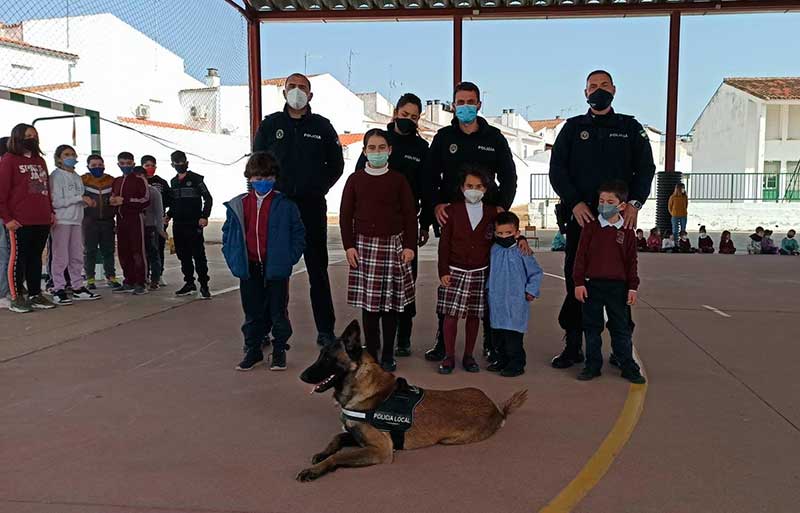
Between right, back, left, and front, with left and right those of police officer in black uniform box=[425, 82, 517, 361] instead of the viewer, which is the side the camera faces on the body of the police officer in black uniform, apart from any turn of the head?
front

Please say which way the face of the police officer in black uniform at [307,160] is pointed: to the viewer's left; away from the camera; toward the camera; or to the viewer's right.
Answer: toward the camera

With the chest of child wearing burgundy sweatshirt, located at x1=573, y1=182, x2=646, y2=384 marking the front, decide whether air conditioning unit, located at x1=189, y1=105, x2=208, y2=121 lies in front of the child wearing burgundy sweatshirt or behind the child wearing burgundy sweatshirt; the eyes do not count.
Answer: behind

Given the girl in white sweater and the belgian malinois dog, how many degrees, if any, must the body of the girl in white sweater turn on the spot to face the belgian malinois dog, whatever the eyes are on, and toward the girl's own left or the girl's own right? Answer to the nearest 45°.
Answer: approximately 45° to the girl's own right

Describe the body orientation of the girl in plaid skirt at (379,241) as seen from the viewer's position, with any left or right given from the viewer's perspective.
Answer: facing the viewer

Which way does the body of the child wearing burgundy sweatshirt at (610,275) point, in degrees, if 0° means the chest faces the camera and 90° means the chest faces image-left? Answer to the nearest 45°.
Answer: approximately 0°

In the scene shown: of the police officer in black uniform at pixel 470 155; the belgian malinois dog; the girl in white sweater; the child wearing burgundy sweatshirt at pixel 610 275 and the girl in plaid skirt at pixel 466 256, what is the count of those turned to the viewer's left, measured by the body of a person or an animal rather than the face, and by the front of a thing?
1

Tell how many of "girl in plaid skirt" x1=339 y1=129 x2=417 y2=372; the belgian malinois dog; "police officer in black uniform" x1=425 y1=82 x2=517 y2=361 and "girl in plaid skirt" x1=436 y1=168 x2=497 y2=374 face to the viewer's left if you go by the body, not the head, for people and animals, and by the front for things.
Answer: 1

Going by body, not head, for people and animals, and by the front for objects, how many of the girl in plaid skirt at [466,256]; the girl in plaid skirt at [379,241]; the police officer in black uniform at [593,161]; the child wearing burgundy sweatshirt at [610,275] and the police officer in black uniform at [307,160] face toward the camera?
5

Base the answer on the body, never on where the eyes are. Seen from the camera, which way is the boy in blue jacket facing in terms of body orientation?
toward the camera

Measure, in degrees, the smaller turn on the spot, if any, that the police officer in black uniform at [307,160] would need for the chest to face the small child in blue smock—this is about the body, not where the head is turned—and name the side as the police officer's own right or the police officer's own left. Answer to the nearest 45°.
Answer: approximately 45° to the police officer's own left

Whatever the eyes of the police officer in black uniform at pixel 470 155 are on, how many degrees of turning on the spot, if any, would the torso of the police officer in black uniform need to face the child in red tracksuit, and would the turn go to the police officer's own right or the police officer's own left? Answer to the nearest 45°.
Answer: approximately 135° to the police officer's own right

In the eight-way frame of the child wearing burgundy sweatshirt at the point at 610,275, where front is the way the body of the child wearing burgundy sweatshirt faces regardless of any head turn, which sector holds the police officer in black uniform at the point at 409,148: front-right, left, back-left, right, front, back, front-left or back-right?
right

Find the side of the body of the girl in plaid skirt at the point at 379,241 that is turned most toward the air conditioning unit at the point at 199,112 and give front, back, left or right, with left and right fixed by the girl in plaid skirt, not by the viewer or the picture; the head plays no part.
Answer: back

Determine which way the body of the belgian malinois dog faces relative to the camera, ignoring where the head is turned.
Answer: to the viewer's left

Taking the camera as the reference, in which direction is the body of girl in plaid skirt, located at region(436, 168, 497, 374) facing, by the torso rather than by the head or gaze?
toward the camera

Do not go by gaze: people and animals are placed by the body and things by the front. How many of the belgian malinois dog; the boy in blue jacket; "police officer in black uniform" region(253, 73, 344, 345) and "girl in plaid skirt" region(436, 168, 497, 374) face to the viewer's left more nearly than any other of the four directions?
1

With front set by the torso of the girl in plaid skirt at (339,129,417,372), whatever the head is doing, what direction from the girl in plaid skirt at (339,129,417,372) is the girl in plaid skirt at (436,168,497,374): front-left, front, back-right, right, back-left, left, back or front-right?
left

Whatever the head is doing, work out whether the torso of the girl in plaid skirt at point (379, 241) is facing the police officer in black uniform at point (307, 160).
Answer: no
